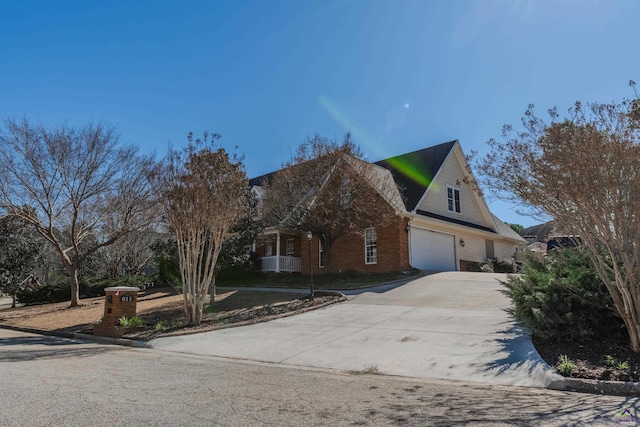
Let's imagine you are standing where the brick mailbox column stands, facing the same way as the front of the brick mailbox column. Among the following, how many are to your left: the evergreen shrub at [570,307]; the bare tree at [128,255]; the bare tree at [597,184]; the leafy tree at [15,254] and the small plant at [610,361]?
3

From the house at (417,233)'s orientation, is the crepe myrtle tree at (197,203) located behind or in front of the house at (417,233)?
in front

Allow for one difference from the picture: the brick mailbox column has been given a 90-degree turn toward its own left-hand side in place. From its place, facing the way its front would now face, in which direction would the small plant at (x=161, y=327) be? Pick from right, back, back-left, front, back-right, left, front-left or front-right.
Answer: front

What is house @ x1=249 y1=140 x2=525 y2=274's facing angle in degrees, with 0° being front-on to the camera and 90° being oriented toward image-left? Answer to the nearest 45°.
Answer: approximately 45°

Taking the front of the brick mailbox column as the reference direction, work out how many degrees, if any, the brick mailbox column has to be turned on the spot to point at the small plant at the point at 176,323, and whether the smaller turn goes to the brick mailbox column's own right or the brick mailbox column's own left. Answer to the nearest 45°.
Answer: approximately 135° to the brick mailbox column's own left

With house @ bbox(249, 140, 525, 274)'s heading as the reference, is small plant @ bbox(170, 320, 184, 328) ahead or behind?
ahead

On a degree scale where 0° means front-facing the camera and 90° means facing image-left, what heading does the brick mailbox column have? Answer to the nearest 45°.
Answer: approximately 45°

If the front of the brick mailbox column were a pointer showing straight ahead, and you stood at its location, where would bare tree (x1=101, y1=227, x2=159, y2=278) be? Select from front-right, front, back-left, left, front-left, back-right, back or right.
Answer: back-right

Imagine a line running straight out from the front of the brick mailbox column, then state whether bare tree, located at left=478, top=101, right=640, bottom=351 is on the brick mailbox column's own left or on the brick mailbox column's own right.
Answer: on the brick mailbox column's own left

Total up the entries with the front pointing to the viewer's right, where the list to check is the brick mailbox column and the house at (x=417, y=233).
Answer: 0

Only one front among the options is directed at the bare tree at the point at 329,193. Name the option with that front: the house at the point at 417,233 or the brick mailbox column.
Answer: the house

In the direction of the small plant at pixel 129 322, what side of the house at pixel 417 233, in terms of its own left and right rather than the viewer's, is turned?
front

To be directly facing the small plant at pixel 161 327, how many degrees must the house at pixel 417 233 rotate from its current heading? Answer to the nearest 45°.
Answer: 0° — it already faces it
